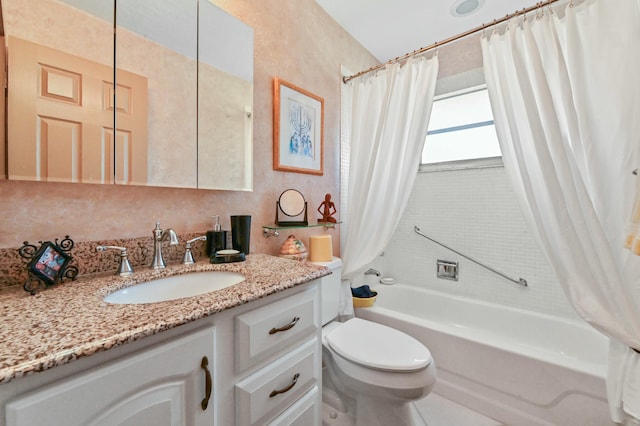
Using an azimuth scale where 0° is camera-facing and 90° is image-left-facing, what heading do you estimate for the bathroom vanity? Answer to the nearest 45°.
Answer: approximately 315°

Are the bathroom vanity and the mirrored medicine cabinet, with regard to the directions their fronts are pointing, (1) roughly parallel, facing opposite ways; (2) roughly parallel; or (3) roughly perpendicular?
roughly parallel

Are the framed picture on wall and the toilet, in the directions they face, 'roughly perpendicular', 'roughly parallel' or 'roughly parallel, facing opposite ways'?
roughly parallel

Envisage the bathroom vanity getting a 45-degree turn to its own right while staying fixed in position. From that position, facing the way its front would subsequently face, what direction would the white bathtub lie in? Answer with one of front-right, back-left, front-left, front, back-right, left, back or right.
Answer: left

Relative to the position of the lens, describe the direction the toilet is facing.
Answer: facing the viewer and to the right of the viewer

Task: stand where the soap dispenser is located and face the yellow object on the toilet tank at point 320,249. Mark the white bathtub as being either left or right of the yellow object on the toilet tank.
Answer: right

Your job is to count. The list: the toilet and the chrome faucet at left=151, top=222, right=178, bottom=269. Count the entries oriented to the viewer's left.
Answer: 0

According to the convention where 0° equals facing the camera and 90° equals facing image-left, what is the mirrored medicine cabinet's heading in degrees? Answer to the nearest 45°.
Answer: approximately 315°

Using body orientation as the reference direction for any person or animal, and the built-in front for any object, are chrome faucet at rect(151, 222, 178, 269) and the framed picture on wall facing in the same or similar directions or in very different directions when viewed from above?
same or similar directions

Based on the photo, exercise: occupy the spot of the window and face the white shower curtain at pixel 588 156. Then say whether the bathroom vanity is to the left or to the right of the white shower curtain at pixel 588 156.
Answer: right

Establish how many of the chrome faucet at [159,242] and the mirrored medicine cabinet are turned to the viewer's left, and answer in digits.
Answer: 0

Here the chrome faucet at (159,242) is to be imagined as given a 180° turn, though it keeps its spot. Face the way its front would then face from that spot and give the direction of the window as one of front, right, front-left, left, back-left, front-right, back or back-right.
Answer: back-right

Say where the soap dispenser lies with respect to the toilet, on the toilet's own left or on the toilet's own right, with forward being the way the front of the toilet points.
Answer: on the toilet's own right

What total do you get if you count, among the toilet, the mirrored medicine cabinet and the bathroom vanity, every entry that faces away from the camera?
0

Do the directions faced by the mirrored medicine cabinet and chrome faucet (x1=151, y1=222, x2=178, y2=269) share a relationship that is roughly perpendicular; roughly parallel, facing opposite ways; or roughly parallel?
roughly parallel
